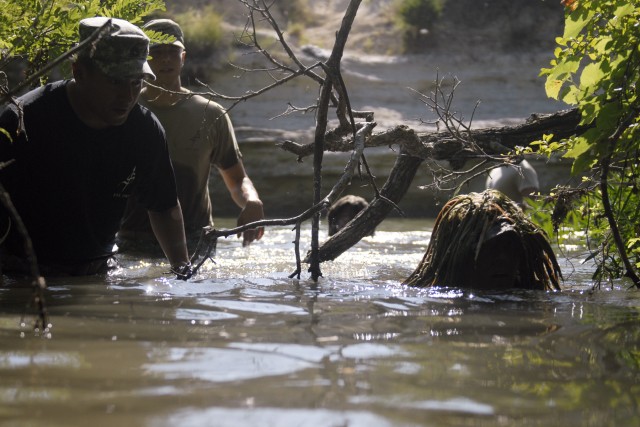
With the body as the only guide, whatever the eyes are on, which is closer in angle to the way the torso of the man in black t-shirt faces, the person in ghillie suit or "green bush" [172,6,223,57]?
the person in ghillie suit

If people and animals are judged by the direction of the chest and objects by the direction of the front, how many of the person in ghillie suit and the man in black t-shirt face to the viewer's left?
0

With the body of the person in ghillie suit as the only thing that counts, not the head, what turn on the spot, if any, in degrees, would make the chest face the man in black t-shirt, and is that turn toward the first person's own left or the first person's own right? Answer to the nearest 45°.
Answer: approximately 90° to the first person's own right

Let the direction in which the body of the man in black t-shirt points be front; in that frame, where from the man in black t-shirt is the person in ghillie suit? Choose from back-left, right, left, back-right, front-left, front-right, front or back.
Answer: front-left

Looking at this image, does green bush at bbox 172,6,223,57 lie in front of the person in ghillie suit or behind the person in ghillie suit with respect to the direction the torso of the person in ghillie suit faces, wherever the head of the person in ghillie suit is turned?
behind

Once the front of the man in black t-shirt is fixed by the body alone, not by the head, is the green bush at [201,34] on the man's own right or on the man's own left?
on the man's own left

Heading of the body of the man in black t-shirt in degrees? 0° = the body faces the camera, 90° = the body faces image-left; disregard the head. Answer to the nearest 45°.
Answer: approximately 315°
